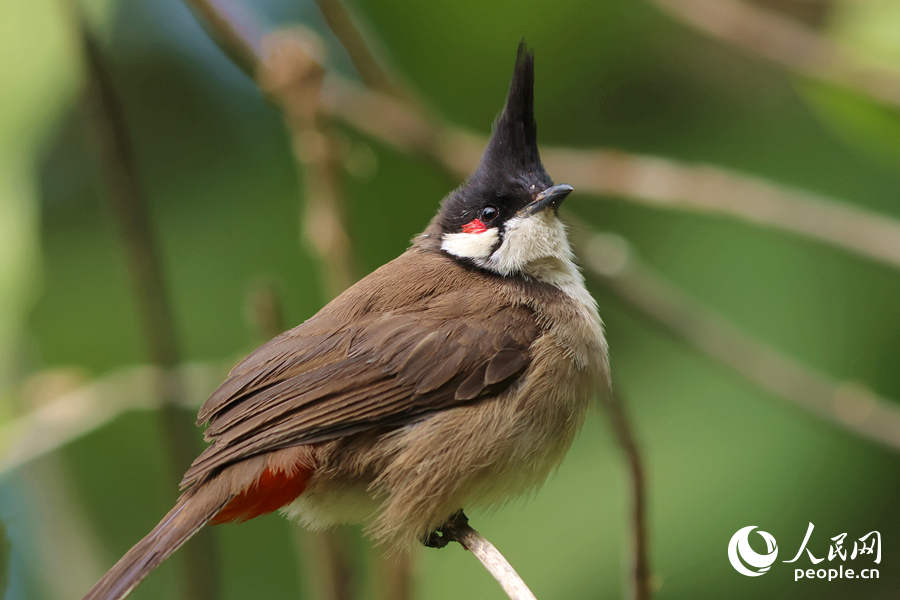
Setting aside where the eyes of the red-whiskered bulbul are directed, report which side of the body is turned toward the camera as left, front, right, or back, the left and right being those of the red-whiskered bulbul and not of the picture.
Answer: right

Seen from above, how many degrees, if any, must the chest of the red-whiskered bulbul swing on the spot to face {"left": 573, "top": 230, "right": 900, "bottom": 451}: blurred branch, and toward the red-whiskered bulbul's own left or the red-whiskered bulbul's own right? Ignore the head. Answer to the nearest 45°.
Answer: approximately 45° to the red-whiskered bulbul's own left

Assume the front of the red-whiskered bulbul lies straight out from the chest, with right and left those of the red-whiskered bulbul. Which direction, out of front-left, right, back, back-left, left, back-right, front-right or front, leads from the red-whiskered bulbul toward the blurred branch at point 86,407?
back-left

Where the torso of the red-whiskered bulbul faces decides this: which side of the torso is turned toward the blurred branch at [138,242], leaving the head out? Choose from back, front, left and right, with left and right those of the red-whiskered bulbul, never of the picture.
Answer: back
